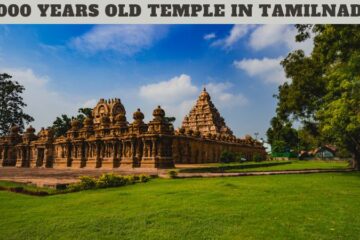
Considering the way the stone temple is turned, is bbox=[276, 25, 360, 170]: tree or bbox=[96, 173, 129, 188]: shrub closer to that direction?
the shrub

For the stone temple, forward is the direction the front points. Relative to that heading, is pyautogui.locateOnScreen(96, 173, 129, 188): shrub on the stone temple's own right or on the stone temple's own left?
on the stone temple's own left

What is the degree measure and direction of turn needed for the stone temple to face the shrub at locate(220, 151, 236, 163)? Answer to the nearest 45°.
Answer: approximately 135° to its left

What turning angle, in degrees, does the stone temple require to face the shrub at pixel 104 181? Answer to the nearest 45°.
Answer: approximately 45° to its left

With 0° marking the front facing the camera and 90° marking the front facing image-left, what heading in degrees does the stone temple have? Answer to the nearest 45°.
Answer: approximately 45°
